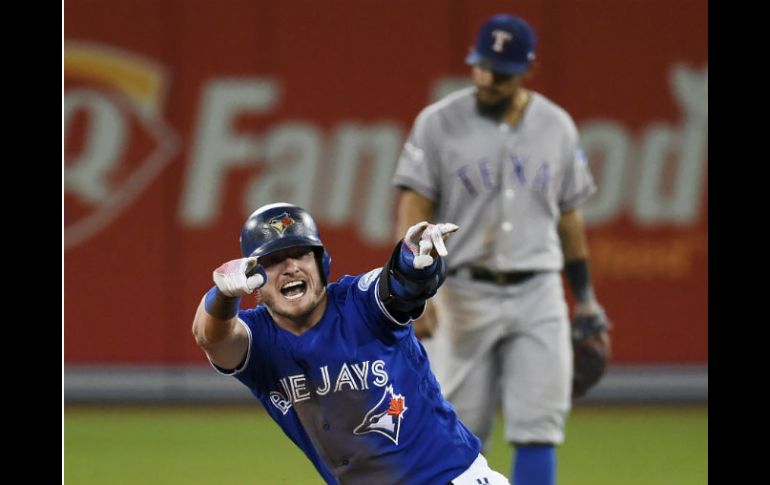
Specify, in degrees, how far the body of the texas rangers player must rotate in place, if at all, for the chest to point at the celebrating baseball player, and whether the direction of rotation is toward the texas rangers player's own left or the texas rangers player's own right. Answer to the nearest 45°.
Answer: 0° — they already face them

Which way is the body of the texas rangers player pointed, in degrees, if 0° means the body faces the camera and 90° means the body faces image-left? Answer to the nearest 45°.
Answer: approximately 0°
